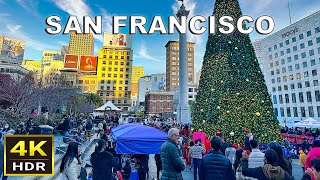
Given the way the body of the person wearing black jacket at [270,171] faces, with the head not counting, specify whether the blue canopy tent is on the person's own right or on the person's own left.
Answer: on the person's own left

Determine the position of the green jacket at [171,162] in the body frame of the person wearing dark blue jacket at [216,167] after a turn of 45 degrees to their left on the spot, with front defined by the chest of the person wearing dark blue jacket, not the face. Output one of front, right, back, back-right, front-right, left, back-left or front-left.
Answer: front-left

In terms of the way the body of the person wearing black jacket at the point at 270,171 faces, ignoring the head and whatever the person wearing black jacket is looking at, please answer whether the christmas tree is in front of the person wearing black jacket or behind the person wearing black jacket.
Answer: in front

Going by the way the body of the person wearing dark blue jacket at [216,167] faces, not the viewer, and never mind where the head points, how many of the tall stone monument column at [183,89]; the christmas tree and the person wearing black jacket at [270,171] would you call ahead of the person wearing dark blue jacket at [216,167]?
2

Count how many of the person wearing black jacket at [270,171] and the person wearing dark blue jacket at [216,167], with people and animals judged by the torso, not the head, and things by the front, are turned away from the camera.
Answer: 2

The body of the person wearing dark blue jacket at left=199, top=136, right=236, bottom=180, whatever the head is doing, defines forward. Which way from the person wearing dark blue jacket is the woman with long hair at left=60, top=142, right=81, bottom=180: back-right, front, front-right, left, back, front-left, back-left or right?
left

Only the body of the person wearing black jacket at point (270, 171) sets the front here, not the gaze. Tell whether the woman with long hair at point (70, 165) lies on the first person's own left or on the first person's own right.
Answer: on the first person's own left

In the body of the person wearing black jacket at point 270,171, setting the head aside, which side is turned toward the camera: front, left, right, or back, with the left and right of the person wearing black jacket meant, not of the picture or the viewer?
back

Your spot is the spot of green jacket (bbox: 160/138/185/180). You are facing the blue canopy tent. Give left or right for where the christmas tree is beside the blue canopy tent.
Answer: right

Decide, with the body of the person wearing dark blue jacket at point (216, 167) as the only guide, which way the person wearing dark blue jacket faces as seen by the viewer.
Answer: away from the camera

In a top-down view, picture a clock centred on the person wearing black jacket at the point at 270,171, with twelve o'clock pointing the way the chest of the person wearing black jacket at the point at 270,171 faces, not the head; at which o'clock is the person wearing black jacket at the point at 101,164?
the person wearing black jacket at the point at 101,164 is roughly at 9 o'clock from the person wearing black jacket at the point at 270,171.
